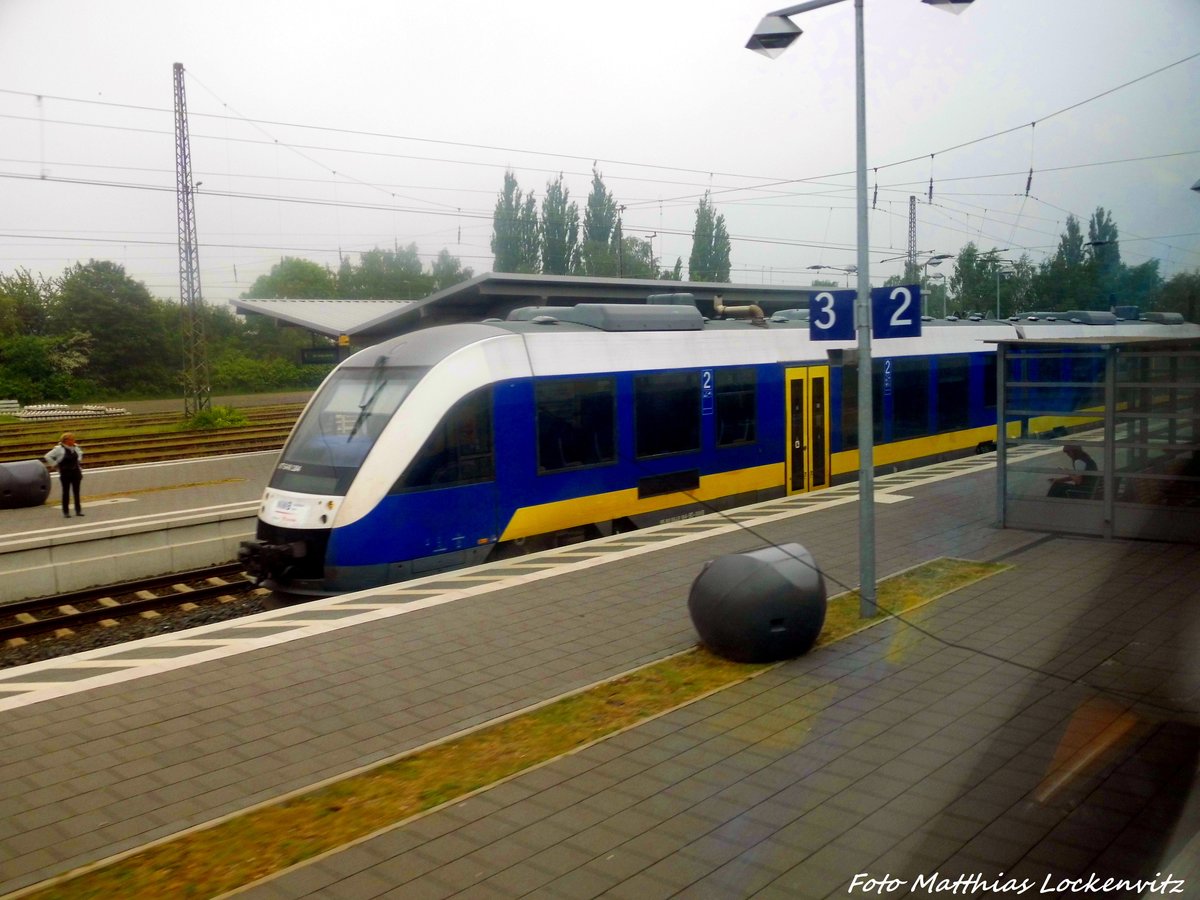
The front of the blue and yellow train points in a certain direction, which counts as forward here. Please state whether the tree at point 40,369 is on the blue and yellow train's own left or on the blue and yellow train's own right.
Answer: on the blue and yellow train's own right

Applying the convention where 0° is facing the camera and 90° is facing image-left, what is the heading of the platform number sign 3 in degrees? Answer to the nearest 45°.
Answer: approximately 0°

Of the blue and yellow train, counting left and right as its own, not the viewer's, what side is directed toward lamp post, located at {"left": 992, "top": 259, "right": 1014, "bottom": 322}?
back

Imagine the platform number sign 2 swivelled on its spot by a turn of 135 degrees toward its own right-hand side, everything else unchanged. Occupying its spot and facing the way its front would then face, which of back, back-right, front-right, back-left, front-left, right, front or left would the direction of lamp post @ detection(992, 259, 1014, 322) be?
front-right

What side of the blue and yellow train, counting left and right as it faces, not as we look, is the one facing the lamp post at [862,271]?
left

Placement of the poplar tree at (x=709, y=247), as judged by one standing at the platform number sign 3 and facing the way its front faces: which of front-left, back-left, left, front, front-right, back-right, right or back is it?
back

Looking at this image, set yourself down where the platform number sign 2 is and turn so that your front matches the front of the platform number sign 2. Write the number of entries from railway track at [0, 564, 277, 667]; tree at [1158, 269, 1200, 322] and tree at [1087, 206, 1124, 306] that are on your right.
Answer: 1

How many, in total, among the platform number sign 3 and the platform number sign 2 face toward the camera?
2

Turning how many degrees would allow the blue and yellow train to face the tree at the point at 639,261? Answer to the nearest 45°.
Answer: approximately 135° to its right

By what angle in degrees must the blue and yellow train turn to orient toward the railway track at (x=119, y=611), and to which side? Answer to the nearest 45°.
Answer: approximately 45° to its right
